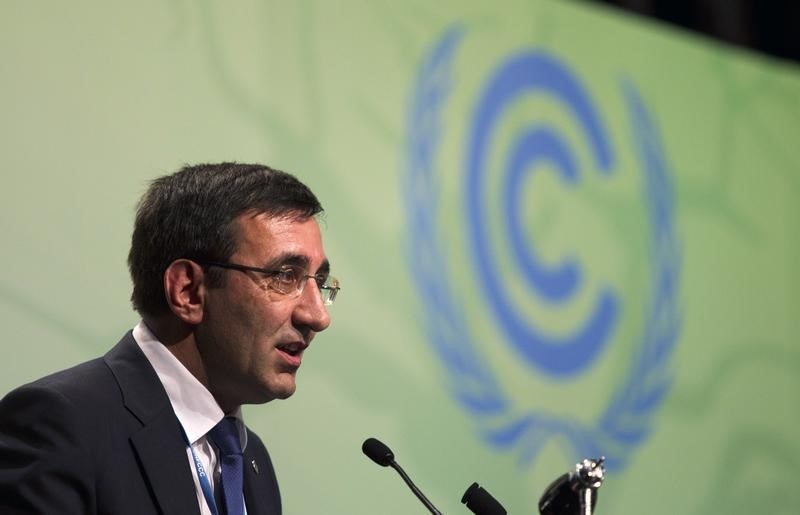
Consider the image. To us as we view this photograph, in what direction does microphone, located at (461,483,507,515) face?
facing to the left of the viewer

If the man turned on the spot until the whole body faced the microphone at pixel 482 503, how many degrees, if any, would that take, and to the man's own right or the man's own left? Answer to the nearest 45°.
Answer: approximately 45° to the man's own left

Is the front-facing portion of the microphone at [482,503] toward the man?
yes

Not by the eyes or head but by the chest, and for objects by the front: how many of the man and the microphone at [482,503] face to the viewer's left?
1

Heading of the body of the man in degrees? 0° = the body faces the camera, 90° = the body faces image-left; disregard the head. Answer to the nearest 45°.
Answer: approximately 315°

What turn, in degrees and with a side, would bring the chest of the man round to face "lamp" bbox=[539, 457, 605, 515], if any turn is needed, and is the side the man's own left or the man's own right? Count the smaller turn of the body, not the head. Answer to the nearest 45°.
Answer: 0° — they already face it
